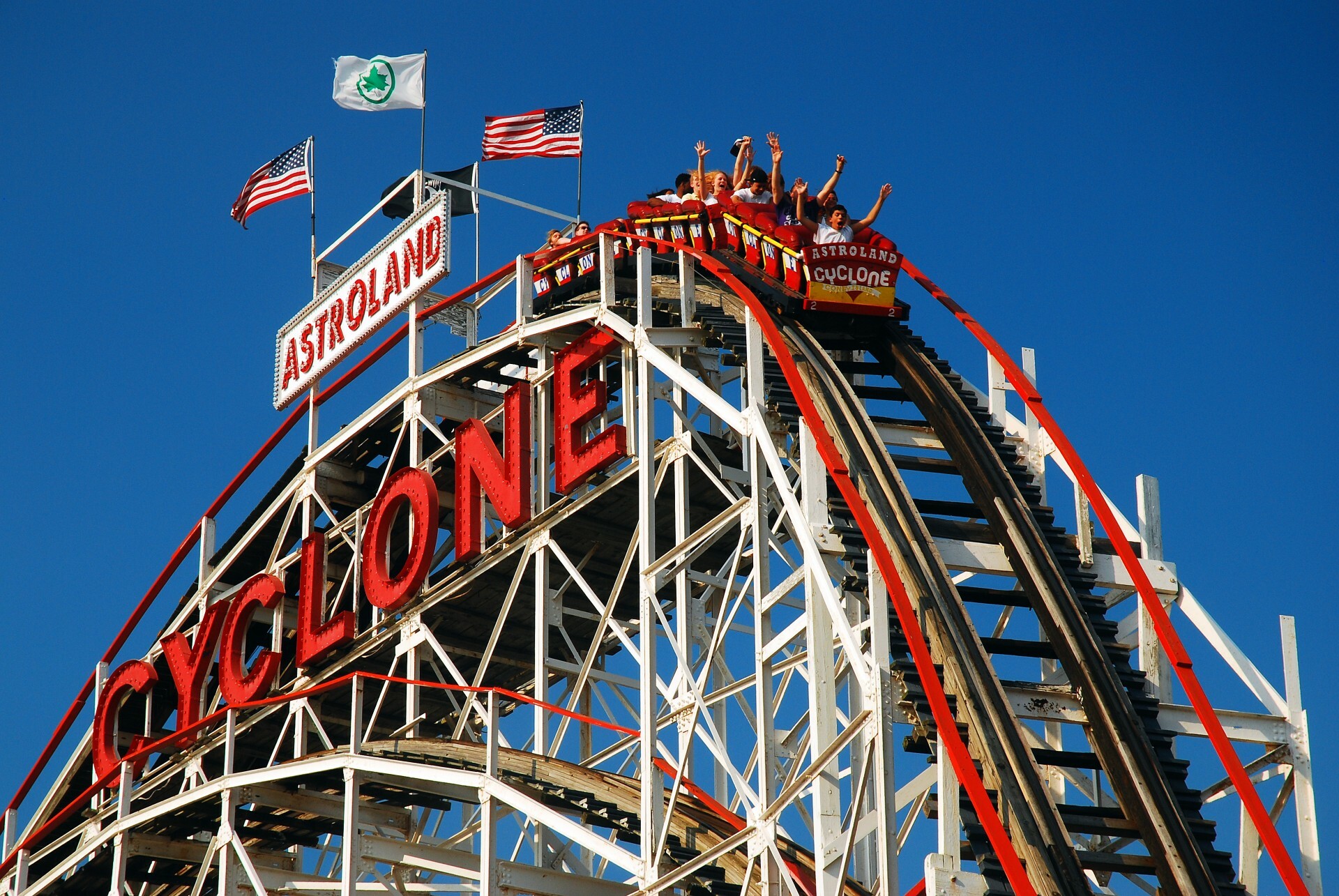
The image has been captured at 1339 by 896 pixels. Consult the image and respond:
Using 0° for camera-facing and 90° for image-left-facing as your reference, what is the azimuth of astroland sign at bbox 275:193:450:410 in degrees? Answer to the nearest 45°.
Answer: approximately 45°
